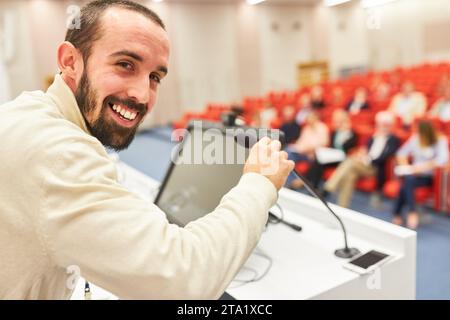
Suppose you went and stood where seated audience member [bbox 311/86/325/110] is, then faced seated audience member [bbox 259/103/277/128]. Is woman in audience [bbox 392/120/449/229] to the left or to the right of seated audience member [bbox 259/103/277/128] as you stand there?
left

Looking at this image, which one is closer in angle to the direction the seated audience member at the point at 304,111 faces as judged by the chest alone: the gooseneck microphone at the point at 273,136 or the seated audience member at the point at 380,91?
the gooseneck microphone

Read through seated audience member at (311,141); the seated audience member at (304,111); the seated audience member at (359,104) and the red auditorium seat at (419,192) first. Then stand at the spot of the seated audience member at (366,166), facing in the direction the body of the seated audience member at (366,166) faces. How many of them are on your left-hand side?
1

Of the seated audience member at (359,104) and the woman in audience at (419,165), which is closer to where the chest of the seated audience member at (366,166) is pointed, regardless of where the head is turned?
the woman in audience

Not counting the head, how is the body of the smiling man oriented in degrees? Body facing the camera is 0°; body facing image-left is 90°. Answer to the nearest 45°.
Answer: approximately 270°

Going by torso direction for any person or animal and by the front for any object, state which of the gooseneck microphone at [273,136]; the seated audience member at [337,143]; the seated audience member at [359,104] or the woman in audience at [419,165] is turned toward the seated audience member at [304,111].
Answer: the seated audience member at [359,104]

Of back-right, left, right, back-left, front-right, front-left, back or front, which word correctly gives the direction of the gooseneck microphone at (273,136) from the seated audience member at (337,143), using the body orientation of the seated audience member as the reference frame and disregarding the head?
front-left

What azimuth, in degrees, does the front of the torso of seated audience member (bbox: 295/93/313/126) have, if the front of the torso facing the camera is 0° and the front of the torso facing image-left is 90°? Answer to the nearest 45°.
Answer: approximately 45°

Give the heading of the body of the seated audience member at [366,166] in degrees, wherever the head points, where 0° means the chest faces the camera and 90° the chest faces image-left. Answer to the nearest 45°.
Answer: approximately 45°

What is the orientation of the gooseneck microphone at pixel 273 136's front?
to the viewer's left

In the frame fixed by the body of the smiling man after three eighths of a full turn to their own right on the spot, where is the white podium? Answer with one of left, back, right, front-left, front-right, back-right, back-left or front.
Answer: back

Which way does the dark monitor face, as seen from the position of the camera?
facing the viewer and to the left of the viewer

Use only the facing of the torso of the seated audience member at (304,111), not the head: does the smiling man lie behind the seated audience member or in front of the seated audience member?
in front
